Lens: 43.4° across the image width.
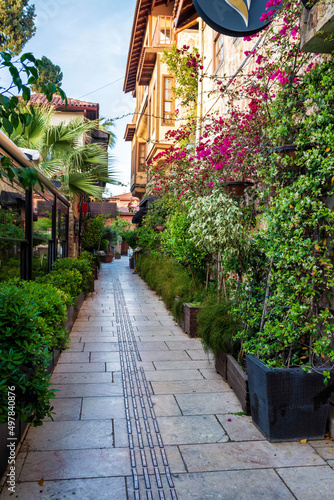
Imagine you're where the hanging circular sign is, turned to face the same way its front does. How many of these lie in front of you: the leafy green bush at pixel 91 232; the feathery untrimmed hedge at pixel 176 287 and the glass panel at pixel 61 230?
0

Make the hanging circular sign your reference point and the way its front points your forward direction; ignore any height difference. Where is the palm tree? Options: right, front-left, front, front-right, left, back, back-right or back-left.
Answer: back-right

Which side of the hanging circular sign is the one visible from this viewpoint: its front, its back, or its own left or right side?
front

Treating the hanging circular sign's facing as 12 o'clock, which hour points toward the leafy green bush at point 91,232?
The leafy green bush is roughly at 5 o'clock from the hanging circular sign.

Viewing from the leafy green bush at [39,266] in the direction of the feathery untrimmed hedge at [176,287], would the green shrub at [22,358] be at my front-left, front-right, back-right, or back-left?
back-right

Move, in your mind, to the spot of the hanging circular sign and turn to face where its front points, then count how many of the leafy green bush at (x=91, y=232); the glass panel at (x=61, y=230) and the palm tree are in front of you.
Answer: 0

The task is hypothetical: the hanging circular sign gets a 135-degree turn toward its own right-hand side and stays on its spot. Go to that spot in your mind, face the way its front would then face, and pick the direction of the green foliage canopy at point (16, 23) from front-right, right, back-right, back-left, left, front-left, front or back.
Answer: front

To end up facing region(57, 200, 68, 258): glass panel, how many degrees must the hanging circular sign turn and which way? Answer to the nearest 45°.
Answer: approximately 135° to its right

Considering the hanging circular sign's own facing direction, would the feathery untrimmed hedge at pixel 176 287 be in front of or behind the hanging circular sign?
behind
